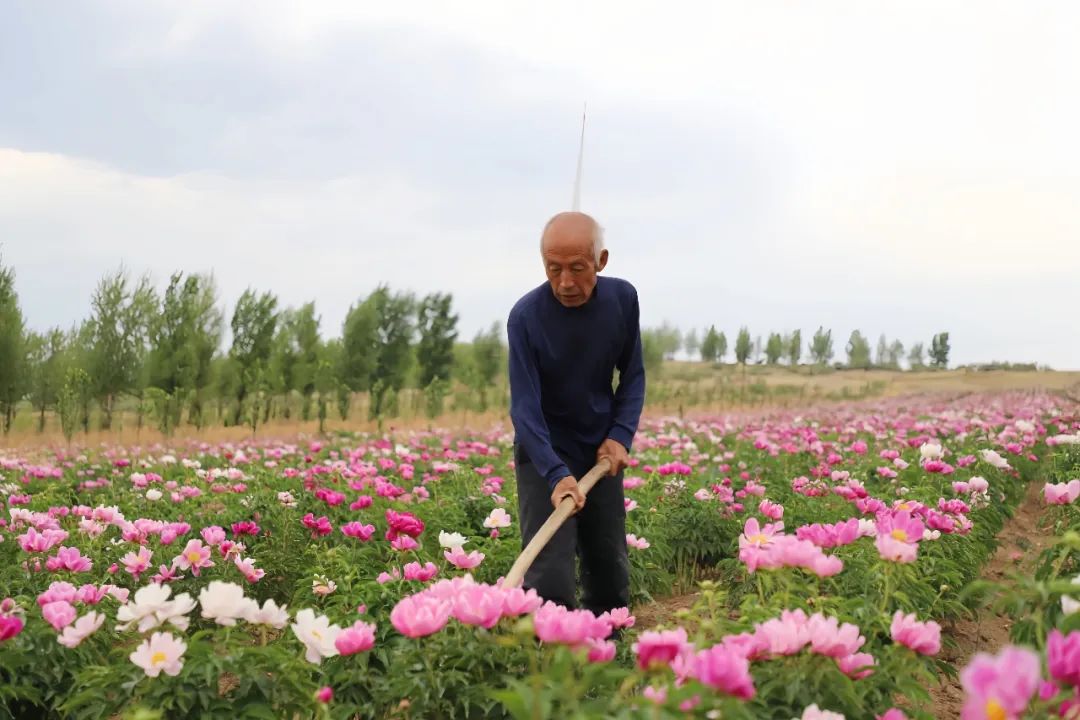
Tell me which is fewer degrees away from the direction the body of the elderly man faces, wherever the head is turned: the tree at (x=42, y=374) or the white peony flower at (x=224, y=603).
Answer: the white peony flower

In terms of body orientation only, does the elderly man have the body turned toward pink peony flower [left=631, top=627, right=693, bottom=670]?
yes

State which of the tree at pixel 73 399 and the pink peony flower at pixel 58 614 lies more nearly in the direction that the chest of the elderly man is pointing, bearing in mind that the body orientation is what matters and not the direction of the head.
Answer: the pink peony flower

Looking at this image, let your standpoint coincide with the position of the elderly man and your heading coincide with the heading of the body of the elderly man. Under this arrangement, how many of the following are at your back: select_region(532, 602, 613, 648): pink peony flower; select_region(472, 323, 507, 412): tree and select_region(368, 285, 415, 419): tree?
2

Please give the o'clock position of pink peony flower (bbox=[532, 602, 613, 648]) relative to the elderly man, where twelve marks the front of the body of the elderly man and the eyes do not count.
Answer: The pink peony flower is roughly at 12 o'clock from the elderly man.

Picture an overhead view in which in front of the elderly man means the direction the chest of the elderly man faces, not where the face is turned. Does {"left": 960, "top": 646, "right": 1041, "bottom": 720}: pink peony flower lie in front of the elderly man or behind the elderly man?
in front

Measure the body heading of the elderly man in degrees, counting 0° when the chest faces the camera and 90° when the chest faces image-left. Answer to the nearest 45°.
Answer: approximately 0°

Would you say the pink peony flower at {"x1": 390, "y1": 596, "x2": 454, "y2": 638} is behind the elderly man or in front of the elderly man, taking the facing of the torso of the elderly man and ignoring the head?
in front

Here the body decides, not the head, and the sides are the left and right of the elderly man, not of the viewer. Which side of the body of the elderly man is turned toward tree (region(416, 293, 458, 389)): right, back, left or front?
back

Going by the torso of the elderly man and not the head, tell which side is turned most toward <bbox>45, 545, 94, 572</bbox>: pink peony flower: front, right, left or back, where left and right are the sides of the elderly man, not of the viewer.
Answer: right
